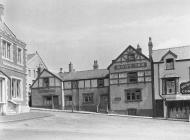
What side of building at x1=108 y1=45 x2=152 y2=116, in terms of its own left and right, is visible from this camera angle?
front

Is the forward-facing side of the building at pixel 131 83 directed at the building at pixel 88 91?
no

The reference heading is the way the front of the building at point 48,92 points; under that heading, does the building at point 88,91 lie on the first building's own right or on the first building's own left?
on the first building's own left

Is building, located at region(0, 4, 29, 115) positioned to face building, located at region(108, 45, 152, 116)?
no

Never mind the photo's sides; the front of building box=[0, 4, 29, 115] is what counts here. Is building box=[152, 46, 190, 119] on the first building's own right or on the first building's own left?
on the first building's own left

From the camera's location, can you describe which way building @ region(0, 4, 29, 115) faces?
facing the viewer and to the right of the viewer

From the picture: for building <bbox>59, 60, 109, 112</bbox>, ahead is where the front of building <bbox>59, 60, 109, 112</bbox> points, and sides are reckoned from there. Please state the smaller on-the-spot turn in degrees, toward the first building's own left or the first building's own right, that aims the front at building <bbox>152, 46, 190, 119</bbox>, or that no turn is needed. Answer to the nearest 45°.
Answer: approximately 45° to the first building's own left

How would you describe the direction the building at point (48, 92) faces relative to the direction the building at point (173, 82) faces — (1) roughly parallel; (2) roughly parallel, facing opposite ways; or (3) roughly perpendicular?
roughly parallel

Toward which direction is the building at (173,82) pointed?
toward the camera

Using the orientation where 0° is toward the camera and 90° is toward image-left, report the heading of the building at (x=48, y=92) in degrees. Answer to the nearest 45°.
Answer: approximately 0°

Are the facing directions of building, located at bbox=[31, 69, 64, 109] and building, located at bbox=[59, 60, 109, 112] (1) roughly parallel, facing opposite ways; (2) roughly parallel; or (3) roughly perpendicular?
roughly parallel
